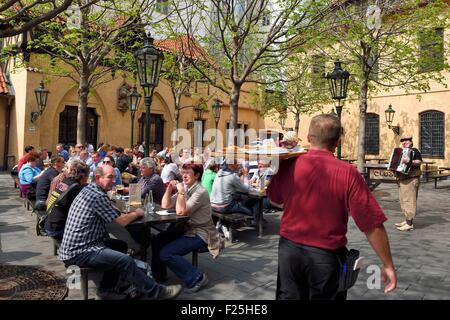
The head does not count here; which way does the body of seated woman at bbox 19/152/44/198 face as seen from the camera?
to the viewer's right

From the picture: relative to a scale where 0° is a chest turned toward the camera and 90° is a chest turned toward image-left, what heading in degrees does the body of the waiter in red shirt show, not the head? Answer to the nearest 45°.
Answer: approximately 180°

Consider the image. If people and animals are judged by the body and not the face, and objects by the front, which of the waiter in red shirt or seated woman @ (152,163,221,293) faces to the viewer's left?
the seated woman

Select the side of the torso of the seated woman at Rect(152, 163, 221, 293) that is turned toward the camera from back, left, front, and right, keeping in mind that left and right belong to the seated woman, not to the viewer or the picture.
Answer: left

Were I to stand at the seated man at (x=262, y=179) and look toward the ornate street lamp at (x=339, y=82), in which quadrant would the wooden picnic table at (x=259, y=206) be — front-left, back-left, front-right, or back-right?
back-right

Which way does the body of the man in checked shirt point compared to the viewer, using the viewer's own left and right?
facing to the right of the viewer

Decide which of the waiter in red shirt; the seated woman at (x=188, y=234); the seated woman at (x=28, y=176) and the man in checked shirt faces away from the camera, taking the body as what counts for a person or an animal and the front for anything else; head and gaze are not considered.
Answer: the waiter in red shirt

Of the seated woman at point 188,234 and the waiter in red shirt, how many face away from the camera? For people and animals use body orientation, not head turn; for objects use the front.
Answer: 1

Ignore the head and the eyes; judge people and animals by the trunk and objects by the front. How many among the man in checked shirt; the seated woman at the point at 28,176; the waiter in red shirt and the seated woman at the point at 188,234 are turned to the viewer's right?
2

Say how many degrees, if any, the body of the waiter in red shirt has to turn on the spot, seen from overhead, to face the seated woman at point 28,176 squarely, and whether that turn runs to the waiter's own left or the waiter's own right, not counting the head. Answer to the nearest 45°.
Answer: approximately 45° to the waiter's own left
